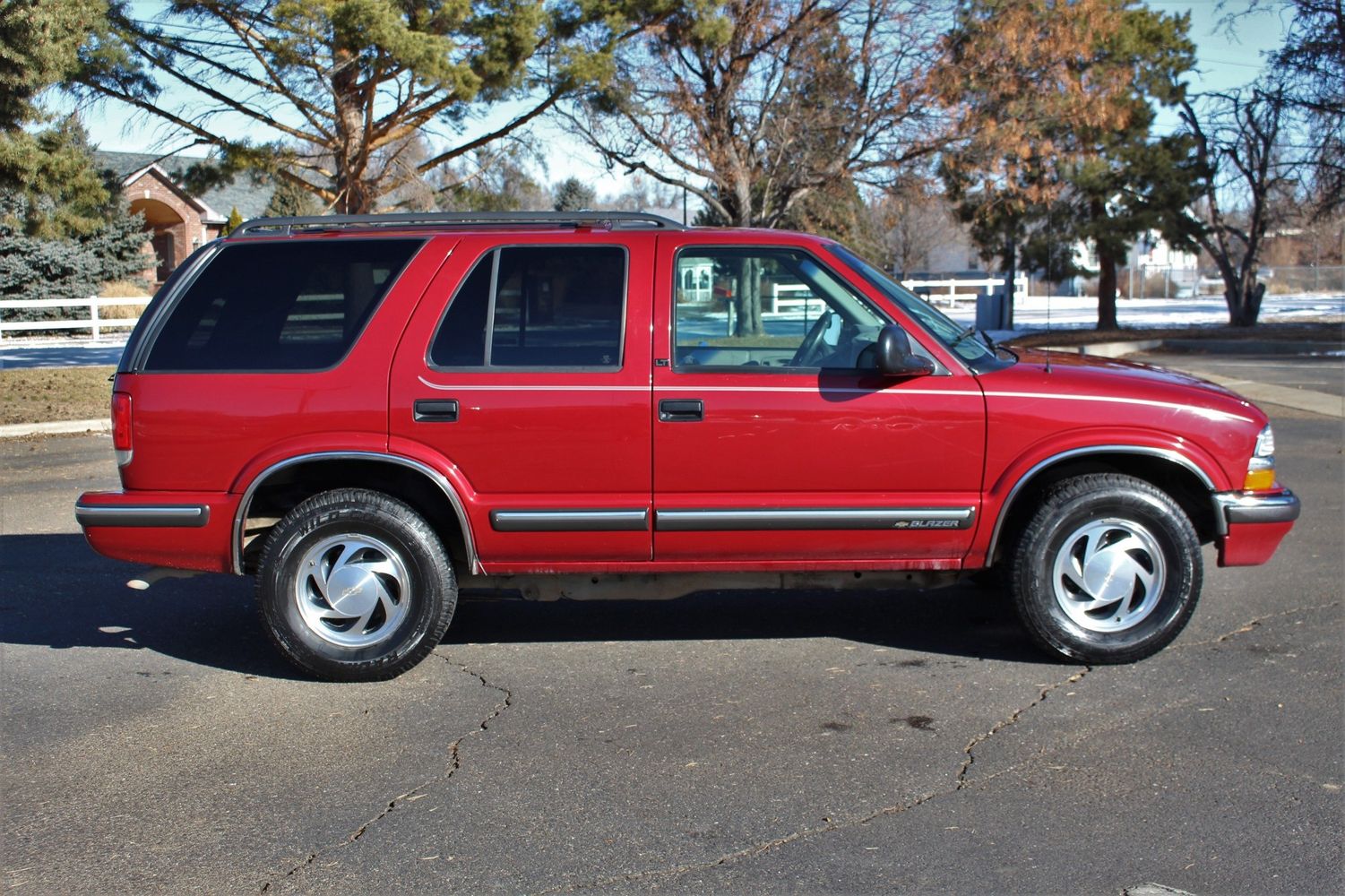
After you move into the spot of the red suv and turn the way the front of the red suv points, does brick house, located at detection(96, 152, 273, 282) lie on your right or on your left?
on your left

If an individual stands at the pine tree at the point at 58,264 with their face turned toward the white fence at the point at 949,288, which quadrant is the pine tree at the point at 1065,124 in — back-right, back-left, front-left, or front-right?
front-right

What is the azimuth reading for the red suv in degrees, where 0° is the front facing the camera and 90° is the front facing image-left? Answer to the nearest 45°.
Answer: approximately 270°

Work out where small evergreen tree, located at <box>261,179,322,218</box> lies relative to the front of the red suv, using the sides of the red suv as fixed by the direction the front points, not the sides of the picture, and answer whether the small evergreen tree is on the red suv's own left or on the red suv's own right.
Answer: on the red suv's own left

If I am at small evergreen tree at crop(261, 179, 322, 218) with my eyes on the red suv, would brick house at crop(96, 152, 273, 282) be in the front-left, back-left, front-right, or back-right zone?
back-right

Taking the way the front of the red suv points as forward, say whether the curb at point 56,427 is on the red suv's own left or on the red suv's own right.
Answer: on the red suv's own left
